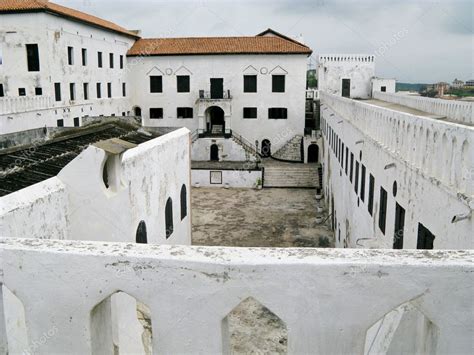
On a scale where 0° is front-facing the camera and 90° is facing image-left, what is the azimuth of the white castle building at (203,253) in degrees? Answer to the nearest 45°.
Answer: approximately 0°
